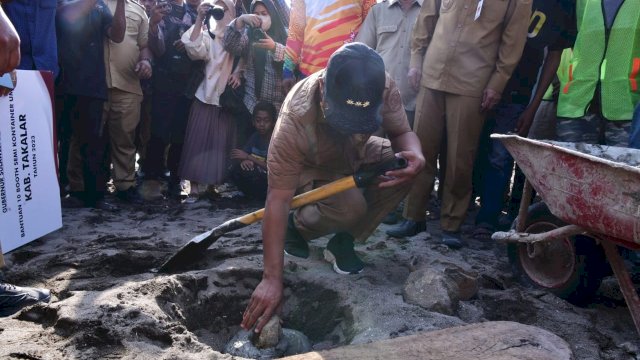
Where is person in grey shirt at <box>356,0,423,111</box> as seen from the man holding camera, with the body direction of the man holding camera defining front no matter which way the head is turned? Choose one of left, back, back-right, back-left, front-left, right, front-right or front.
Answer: front-left

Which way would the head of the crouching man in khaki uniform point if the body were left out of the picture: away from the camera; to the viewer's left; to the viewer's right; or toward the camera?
toward the camera

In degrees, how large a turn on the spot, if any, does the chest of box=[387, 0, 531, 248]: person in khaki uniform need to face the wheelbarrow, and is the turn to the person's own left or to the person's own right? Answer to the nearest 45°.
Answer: approximately 90° to the person's own left

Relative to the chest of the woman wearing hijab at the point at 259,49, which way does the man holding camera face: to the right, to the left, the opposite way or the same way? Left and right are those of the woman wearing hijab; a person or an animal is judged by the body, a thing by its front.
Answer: the same way

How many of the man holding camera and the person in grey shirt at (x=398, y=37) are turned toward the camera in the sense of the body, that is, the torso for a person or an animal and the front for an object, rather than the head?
2

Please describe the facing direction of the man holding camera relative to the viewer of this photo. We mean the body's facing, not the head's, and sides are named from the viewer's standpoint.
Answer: facing the viewer

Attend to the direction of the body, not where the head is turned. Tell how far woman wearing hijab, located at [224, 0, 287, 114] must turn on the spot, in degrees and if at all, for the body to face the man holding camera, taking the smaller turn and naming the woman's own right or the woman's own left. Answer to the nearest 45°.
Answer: approximately 90° to the woman's own right

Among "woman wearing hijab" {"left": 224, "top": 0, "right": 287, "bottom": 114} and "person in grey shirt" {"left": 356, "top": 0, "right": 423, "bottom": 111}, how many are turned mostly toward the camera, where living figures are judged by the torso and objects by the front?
2

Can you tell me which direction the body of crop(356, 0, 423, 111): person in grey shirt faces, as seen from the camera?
toward the camera

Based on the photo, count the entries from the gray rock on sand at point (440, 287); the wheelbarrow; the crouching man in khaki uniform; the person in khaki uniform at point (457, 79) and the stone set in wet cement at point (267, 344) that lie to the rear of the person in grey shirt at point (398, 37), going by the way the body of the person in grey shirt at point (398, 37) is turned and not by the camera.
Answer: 0

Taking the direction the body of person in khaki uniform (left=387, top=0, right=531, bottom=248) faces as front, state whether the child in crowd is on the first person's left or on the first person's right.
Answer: on the first person's right

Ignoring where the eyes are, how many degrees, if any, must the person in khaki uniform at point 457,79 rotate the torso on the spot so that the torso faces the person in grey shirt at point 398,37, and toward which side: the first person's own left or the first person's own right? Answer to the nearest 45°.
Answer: approximately 90° to the first person's own right

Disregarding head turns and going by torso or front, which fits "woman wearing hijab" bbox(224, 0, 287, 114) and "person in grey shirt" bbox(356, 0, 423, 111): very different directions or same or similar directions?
same or similar directions

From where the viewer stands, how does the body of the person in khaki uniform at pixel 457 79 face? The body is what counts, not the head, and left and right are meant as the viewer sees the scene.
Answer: facing the viewer and to the left of the viewer

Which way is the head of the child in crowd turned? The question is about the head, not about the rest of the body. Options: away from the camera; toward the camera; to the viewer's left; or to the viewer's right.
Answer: toward the camera

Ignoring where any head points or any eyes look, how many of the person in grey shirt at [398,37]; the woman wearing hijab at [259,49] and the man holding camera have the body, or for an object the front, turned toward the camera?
3
